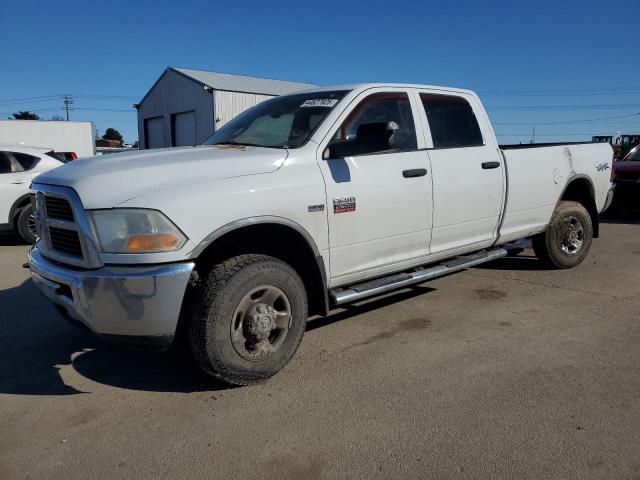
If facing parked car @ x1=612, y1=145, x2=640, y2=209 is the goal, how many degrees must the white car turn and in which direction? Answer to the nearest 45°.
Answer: approximately 180°

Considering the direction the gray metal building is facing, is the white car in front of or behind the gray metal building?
in front

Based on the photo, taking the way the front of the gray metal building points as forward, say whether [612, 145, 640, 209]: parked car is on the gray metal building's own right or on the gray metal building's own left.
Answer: on the gray metal building's own left

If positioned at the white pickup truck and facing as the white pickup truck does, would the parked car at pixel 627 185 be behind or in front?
behind

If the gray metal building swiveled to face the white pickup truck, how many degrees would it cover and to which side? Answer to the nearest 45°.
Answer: approximately 45° to its left

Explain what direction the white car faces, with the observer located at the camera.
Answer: facing to the left of the viewer

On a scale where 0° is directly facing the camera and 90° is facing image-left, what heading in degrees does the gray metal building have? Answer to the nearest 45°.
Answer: approximately 45°
